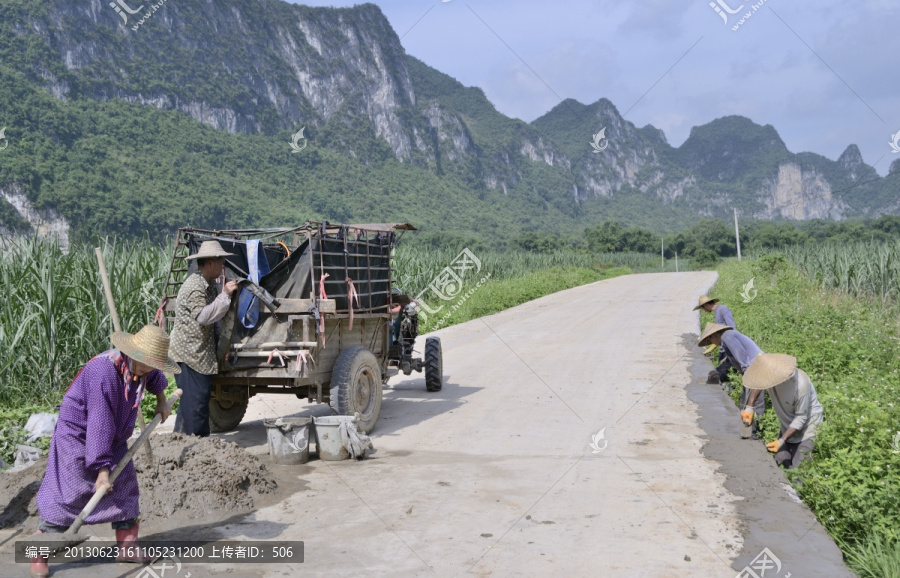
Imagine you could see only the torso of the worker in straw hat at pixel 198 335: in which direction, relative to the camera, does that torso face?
to the viewer's right

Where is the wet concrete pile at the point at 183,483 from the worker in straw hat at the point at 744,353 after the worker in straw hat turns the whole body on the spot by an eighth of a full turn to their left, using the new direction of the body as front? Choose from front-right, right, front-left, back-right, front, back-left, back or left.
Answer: front

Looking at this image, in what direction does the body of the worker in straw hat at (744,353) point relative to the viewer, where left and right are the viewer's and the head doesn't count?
facing to the left of the viewer

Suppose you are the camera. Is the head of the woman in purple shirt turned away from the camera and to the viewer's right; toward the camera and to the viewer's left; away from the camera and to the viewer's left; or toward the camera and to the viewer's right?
toward the camera and to the viewer's right

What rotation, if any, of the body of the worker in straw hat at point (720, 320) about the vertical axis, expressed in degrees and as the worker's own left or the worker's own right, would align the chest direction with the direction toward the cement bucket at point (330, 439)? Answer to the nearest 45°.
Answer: approximately 45° to the worker's own left

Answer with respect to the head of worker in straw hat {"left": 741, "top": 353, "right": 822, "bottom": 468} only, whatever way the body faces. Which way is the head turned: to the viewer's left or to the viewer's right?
to the viewer's left

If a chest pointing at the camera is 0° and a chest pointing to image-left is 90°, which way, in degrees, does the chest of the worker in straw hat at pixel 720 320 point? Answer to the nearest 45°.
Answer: approximately 90°

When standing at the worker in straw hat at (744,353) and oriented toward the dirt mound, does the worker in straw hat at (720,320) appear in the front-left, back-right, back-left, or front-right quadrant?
back-right

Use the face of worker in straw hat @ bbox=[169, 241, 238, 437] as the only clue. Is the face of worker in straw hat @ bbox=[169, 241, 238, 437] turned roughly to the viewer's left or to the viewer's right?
to the viewer's right

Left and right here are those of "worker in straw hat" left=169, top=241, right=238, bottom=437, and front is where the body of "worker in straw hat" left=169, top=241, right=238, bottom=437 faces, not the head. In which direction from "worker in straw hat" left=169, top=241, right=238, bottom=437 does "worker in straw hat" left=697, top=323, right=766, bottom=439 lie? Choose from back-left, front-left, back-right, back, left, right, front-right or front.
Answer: front

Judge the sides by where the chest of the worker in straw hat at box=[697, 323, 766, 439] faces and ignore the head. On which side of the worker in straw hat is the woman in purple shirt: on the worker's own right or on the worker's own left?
on the worker's own left
